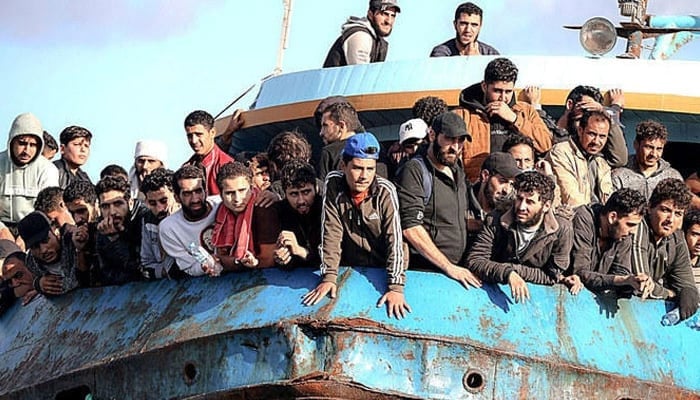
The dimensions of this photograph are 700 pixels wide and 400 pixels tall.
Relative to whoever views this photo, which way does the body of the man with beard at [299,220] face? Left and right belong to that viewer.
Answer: facing the viewer

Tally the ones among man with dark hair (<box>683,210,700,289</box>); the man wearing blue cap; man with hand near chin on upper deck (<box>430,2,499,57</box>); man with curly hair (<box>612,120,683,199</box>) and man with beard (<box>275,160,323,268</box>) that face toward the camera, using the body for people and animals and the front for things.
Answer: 5

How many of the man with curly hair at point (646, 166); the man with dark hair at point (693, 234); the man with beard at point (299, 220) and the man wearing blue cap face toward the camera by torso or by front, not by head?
4

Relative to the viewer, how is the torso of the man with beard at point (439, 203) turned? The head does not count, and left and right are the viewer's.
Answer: facing the viewer and to the right of the viewer

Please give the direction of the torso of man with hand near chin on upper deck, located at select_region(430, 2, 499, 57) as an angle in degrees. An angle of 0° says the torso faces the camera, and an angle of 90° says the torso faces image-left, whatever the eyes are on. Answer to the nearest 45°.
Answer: approximately 0°

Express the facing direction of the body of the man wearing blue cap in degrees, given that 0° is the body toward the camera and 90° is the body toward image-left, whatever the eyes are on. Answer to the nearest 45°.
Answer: approximately 0°

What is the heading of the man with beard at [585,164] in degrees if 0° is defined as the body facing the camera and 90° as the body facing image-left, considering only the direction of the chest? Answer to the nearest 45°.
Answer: approximately 315°

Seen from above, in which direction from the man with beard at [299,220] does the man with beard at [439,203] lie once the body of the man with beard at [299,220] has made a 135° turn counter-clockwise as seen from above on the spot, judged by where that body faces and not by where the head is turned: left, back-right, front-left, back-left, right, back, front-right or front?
front-right

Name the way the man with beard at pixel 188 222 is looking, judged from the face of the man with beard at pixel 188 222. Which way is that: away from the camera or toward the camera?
toward the camera

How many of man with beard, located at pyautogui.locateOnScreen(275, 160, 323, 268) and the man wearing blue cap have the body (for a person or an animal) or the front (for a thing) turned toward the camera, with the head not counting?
2
